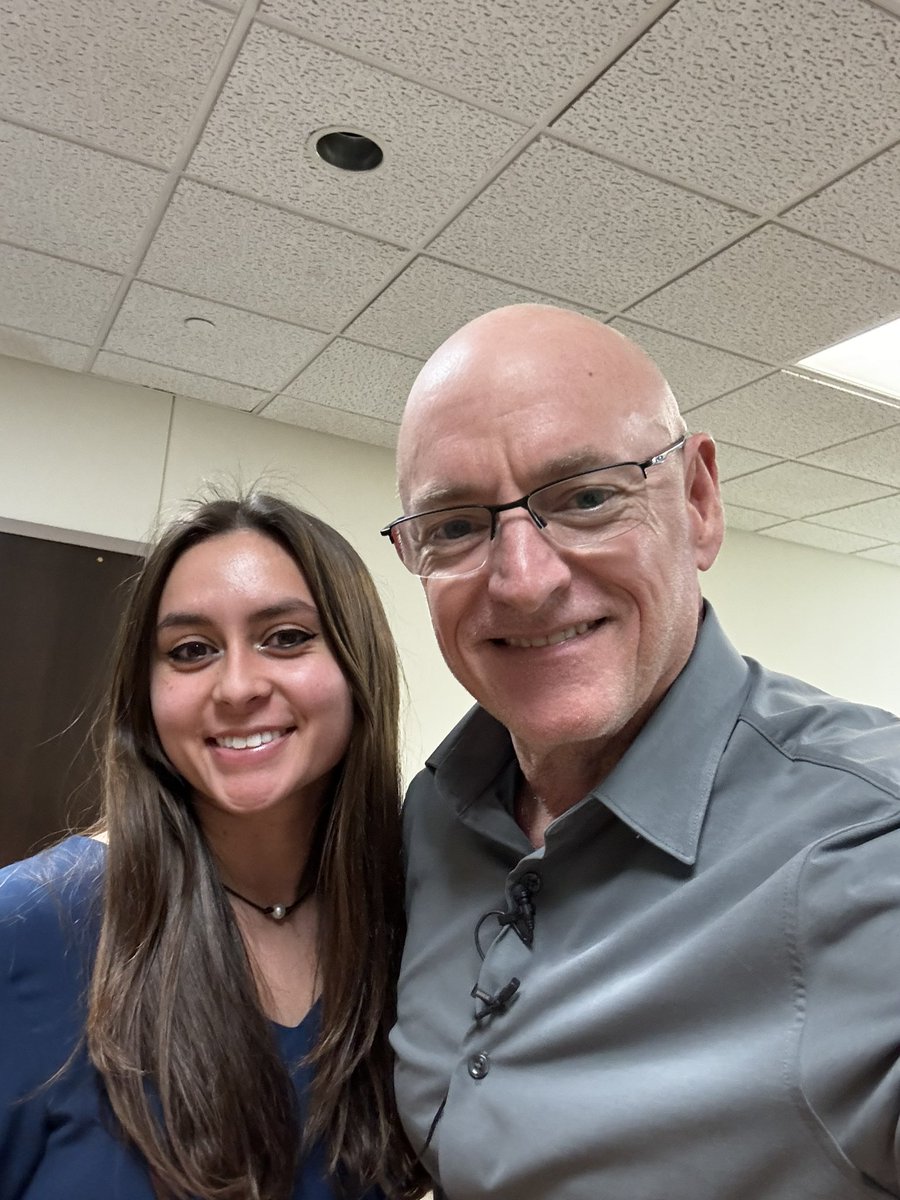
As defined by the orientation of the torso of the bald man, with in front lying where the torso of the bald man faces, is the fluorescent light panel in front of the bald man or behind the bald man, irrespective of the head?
behind

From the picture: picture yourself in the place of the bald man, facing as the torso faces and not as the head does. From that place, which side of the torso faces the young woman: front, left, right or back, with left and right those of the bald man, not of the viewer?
right

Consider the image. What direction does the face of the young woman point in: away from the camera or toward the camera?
toward the camera

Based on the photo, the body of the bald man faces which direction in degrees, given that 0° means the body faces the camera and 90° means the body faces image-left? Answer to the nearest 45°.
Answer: approximately 45°

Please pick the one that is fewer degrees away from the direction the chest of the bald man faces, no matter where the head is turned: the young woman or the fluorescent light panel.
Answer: the young woman
